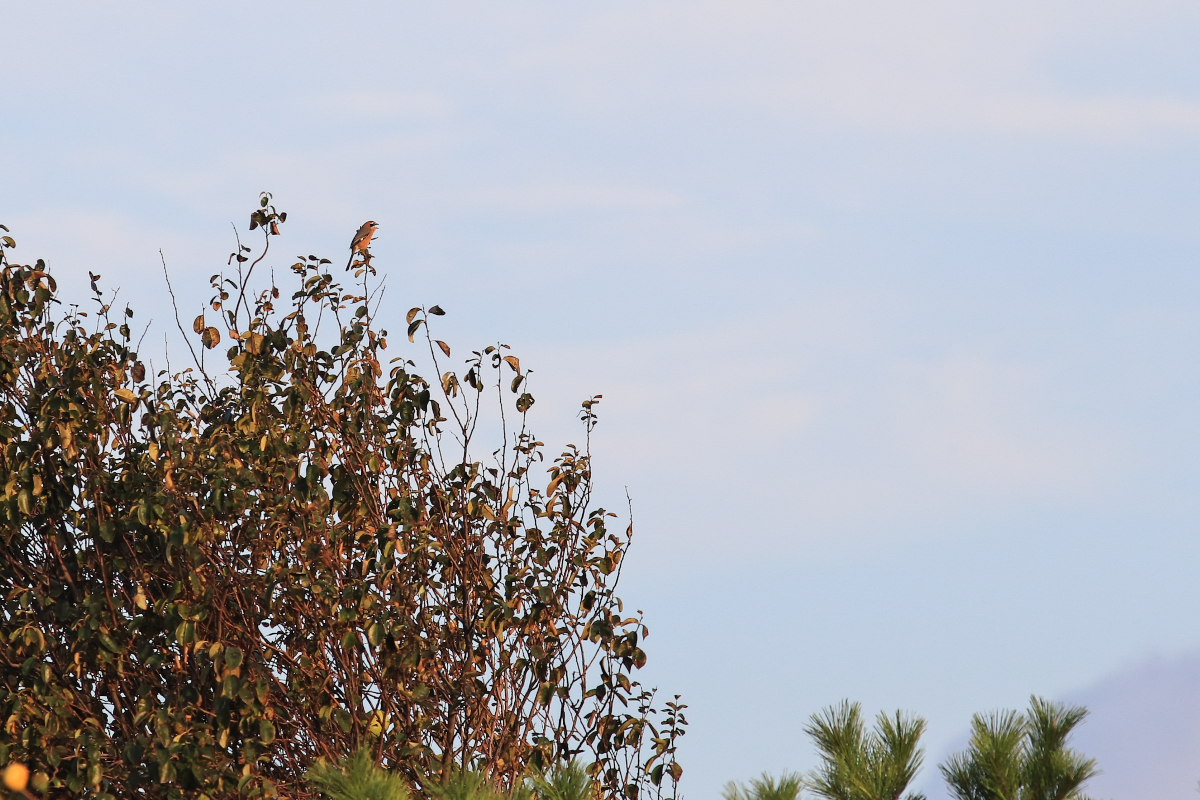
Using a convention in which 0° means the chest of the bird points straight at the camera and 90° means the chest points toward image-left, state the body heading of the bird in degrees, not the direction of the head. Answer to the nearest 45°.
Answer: approximately 270°
